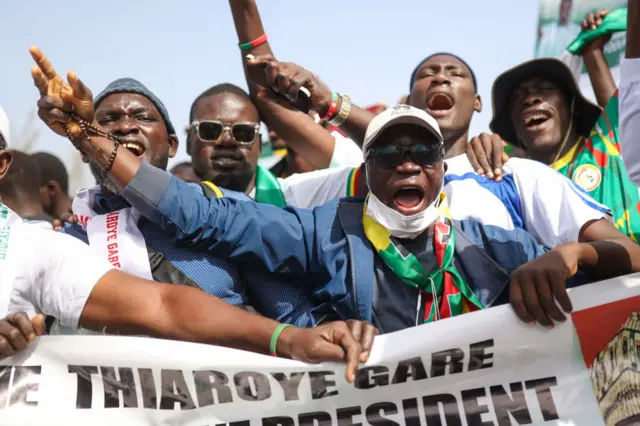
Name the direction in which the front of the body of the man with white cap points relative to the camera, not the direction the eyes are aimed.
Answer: toward the camera

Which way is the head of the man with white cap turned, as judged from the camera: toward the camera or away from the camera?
toward the camera
